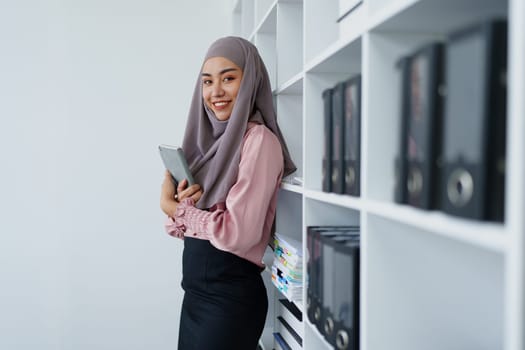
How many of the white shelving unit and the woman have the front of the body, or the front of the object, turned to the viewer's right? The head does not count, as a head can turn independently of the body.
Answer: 0

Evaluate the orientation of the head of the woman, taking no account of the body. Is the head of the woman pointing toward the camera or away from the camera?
toward the camera

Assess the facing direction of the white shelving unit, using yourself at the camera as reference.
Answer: facing the viewer and to the left of the viewer

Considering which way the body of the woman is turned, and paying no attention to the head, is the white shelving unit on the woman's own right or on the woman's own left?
on the woman's own left

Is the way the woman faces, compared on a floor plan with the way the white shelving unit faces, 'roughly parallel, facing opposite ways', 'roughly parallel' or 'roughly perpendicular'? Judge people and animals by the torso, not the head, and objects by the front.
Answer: roughly parallel

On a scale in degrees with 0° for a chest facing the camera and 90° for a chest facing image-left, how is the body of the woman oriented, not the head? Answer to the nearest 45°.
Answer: approximately 45°
